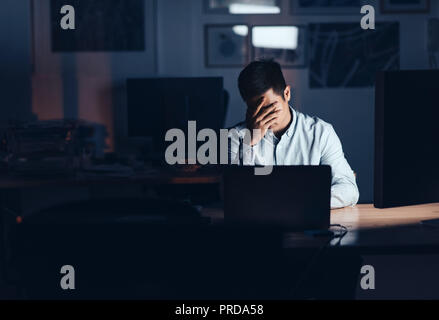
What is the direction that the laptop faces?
away from the camera

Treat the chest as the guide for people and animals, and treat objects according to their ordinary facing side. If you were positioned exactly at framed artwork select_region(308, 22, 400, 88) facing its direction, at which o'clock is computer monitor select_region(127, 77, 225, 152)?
The computer monitor is roughly at 1 o'clock from the framed artwork.

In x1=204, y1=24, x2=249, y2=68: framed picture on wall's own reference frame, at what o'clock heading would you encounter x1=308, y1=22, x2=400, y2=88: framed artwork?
The framed artwork is roughly at 9 o'clock from the framed picture on wall.

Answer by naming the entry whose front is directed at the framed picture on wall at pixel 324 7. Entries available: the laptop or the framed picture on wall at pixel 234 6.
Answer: the laptop

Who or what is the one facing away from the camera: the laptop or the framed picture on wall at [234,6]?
the laptop

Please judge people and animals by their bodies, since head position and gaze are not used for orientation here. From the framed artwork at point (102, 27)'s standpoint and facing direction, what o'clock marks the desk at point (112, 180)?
The desk is roughly at 12 o'clock from the framed artwork.

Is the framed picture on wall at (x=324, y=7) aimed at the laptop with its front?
yes
